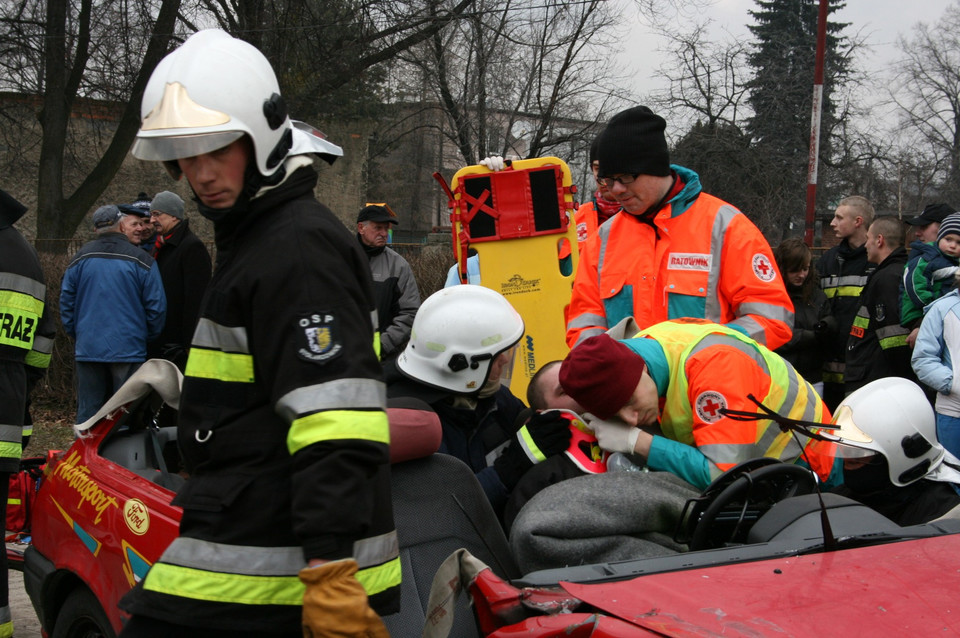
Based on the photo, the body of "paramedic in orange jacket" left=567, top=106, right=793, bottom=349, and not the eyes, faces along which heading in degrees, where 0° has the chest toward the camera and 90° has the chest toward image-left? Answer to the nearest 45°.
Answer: approximately 45°

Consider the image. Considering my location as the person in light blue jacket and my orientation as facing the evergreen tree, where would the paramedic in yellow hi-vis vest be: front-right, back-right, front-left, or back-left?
back-left

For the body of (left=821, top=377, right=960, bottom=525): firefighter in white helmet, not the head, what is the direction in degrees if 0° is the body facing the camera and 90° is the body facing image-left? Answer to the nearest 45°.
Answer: approximately 90°

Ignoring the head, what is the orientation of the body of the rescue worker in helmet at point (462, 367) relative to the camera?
to the viewer's right

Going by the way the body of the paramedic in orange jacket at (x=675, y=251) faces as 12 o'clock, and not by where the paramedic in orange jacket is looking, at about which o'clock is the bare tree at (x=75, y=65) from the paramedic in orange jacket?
The bare tree is roughly at 3 o'clock from the paramedic in orange jacket.

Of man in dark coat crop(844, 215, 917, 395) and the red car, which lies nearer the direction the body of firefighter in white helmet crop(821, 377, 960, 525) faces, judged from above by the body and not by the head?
the red car

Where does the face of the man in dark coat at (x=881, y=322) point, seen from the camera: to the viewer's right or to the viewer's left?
to the viewer's left

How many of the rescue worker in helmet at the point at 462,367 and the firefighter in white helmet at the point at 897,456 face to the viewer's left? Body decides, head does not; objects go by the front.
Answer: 1

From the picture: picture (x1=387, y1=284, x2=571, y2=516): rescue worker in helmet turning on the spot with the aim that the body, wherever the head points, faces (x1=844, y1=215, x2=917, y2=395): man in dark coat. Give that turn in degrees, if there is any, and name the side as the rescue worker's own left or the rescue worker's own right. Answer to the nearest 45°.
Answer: approximately 45° to the rescue worker's own left

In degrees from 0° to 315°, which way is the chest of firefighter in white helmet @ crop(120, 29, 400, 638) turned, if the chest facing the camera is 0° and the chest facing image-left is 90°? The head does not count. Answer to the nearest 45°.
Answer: approximately 45°

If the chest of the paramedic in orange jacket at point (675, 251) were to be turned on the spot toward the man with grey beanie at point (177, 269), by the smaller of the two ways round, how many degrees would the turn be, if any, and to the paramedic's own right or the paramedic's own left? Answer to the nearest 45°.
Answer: approximately 90° to the paramedic's own right

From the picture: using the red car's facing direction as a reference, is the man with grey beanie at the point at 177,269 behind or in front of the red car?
behind

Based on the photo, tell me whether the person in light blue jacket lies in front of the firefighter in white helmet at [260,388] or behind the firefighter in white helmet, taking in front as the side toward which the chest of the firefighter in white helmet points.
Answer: behind

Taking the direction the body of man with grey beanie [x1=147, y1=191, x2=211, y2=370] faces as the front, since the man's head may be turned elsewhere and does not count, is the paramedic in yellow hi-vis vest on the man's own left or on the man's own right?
on the man's own left
